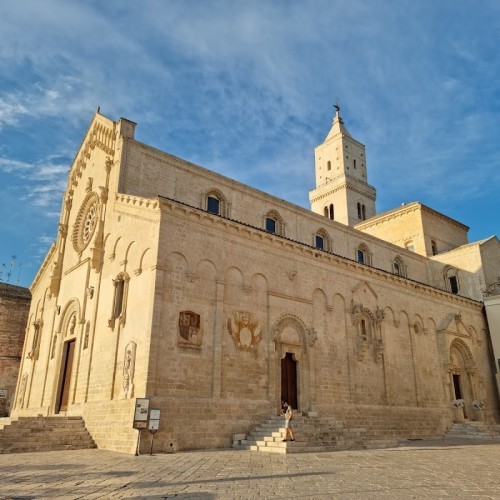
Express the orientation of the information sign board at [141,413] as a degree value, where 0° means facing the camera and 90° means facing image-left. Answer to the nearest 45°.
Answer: approximately 0°

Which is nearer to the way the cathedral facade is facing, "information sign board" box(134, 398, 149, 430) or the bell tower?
the information sign board

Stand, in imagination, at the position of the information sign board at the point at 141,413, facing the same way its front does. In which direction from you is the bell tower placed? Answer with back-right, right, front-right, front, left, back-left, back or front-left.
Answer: back-left

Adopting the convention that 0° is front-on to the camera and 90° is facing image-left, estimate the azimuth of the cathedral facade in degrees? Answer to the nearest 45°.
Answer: approximately 45°

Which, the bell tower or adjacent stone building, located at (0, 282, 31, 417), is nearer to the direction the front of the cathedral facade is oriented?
the adjacent stone building

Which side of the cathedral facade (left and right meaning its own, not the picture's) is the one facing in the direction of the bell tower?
back

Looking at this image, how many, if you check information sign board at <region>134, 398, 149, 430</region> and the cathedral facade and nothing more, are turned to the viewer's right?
0
